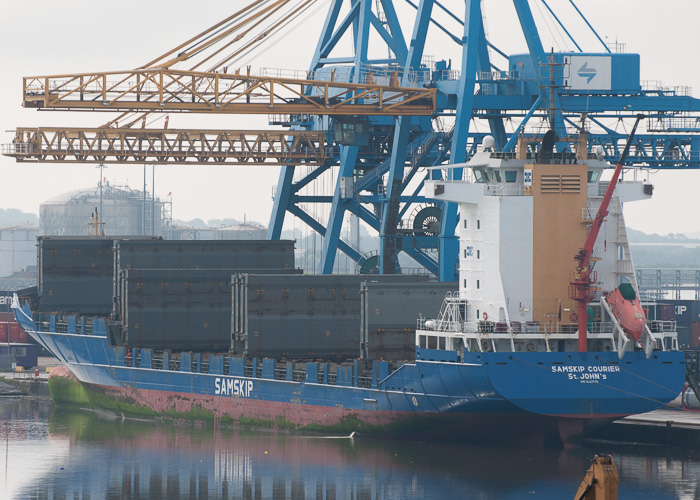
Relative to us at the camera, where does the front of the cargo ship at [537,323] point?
facing away from the viewer and to the left of the viewer
